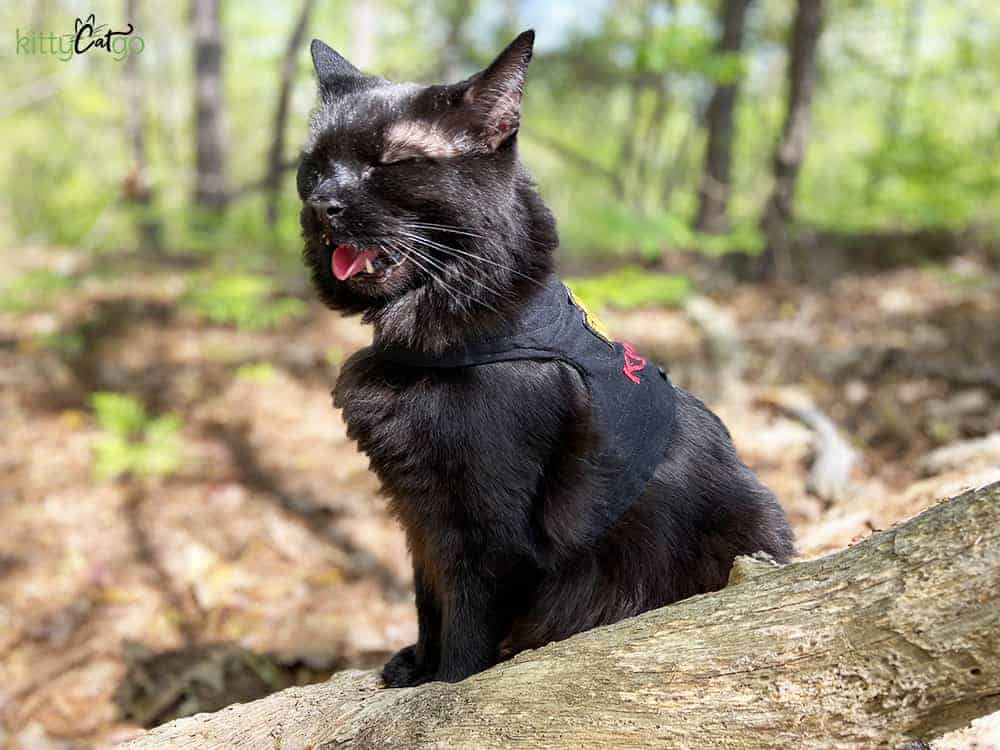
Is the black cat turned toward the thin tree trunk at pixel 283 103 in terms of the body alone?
no

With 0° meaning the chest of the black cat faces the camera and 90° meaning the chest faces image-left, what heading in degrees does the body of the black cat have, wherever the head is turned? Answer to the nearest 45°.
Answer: approximately 45°

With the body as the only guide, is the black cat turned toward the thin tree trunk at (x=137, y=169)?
no
